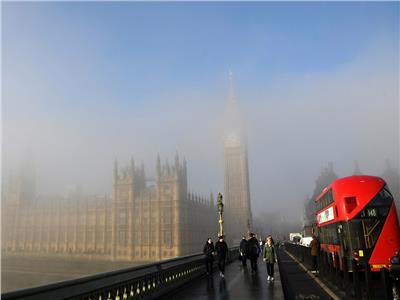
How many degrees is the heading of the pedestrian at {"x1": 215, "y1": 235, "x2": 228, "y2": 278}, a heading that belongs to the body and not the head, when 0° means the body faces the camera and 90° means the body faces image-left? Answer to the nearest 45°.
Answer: approximately 0°

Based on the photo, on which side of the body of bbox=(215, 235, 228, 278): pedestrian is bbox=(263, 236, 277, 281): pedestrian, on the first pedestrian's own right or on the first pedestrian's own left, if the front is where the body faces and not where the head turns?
on the first pedestrian's own left

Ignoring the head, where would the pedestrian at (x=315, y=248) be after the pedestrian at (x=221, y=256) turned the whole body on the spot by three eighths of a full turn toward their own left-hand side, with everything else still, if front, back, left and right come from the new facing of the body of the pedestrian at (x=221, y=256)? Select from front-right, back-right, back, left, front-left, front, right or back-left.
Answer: front

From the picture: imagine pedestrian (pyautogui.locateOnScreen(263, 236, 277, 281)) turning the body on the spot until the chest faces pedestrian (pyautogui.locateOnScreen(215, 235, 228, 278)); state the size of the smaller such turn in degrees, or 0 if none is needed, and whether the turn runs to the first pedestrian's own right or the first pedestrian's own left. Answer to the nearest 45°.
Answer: approximately 135° to the first pedestrian's own right

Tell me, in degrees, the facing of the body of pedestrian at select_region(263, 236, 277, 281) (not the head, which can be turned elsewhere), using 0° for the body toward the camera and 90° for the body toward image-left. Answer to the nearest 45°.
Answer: approximately 0°

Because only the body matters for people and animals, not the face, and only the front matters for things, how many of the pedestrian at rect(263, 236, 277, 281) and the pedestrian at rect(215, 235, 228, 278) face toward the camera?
2

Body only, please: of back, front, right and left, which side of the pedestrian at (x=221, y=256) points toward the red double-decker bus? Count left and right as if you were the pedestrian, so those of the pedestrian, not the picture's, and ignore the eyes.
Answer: left
